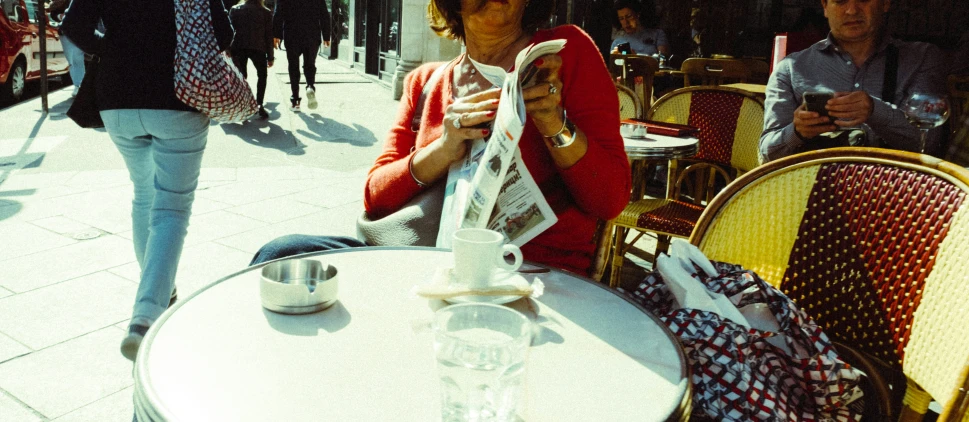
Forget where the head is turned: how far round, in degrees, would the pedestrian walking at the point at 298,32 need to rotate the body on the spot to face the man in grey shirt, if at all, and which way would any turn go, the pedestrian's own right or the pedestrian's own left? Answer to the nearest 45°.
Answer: approximately 180°

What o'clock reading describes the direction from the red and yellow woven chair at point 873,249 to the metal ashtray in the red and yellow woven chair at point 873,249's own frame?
The metal ashtray is roughly at 12 o'clock from the red and yellow woven chair.

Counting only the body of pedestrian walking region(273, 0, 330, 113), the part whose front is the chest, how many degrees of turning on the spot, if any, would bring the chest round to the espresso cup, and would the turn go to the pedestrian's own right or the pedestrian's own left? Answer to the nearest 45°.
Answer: approximately 180°

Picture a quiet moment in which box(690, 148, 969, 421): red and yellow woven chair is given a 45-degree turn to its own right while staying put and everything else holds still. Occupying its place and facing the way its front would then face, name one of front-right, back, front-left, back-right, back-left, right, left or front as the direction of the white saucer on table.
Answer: front-left

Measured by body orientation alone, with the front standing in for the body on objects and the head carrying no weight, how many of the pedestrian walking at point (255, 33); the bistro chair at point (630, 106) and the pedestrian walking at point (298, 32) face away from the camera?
2

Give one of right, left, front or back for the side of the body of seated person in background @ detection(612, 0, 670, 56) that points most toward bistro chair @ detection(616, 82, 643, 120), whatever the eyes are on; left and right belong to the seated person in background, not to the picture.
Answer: front

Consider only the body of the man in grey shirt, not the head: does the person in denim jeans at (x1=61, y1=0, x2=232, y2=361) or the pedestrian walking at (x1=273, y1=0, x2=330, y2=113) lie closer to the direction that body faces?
the person in denim jeans

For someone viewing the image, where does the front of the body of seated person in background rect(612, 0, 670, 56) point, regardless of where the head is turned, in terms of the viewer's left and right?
facing the viewer

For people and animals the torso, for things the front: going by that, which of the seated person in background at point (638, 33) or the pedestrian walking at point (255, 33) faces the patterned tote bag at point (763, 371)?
the seated person in background

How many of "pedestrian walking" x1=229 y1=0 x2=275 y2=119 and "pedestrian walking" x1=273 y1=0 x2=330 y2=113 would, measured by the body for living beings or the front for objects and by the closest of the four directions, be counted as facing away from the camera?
2

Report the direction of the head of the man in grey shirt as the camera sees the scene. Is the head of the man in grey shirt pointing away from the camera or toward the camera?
toward the camera

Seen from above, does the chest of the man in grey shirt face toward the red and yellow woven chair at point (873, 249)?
yes

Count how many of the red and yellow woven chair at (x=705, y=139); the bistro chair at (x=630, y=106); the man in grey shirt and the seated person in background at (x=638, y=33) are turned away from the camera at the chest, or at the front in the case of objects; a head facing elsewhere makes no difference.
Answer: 0

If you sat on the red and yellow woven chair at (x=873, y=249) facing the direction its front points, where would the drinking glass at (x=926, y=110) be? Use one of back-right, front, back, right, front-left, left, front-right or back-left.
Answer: back-right

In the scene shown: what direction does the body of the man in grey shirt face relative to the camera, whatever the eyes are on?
toward the camera

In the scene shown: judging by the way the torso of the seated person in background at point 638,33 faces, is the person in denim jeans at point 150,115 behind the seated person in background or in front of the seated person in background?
in front
